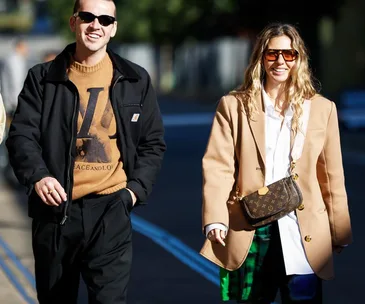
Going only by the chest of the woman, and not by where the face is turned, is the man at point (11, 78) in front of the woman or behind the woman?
behind

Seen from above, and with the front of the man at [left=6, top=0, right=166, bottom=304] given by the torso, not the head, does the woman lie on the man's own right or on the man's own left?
on the man's own left

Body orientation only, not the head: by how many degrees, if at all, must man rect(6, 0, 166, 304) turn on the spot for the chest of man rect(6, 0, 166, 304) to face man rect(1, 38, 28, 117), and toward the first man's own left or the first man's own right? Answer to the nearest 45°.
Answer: approximately 180°

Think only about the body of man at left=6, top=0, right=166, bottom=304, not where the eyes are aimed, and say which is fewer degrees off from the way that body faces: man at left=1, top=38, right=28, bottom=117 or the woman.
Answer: the woman

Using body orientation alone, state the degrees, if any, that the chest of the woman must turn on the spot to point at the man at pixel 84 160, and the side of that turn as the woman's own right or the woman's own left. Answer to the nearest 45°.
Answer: approximately 90° to the woman's own right

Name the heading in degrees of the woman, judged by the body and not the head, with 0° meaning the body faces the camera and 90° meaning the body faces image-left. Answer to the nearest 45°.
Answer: approximately 0°
